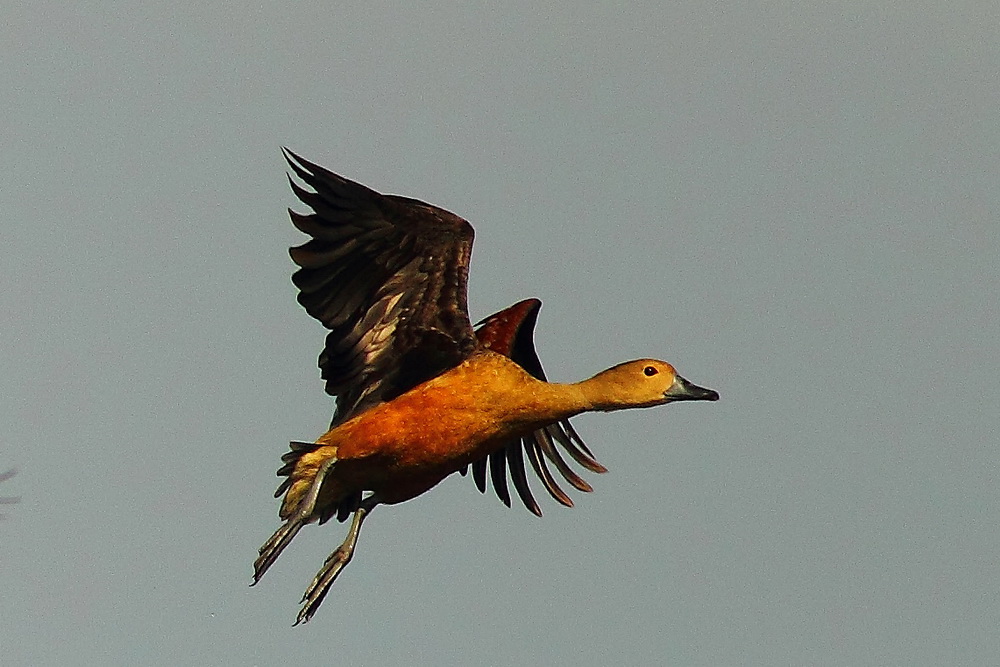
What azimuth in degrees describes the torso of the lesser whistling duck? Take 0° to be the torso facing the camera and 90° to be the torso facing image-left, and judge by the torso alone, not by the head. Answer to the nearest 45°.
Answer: approximately 270°
